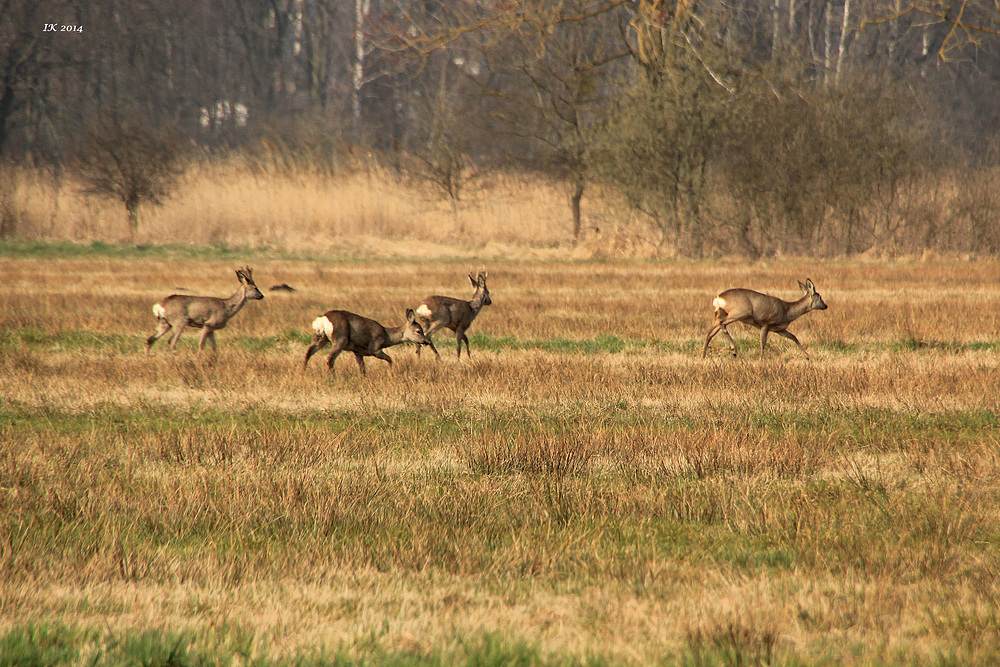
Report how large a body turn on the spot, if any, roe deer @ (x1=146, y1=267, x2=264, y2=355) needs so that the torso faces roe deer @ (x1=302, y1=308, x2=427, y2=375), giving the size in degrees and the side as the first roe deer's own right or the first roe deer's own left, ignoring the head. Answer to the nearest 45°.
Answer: approximately 45° to the first roe deer's own right

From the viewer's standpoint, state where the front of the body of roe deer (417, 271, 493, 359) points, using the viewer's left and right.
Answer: facing away from the viewer and to the right of the viewer

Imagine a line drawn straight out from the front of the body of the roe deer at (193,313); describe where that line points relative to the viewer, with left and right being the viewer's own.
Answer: facing to the right of the viewer

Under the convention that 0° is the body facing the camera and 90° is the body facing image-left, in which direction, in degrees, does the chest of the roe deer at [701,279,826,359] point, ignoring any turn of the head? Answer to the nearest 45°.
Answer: approximately 270°

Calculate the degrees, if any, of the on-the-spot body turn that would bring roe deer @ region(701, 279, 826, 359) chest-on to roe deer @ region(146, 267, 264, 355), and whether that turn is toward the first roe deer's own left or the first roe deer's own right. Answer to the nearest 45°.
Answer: approximately 180°

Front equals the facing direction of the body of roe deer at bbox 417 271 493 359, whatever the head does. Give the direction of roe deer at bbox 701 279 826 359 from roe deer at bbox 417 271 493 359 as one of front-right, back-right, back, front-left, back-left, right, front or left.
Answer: front-right

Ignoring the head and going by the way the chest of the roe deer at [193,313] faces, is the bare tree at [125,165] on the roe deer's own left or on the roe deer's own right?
on the roe deer's own left

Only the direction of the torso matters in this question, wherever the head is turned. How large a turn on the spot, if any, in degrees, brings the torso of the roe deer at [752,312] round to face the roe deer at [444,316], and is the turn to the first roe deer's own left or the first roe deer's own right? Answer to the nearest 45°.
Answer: approximately 180°

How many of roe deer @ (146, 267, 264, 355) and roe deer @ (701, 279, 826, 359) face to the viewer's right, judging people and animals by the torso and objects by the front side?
2

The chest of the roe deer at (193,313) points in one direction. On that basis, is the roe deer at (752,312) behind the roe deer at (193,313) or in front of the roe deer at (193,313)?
in front

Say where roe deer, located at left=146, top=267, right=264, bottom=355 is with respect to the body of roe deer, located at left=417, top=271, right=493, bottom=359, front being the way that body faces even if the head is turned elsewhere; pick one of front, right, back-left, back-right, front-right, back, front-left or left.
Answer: back-left
